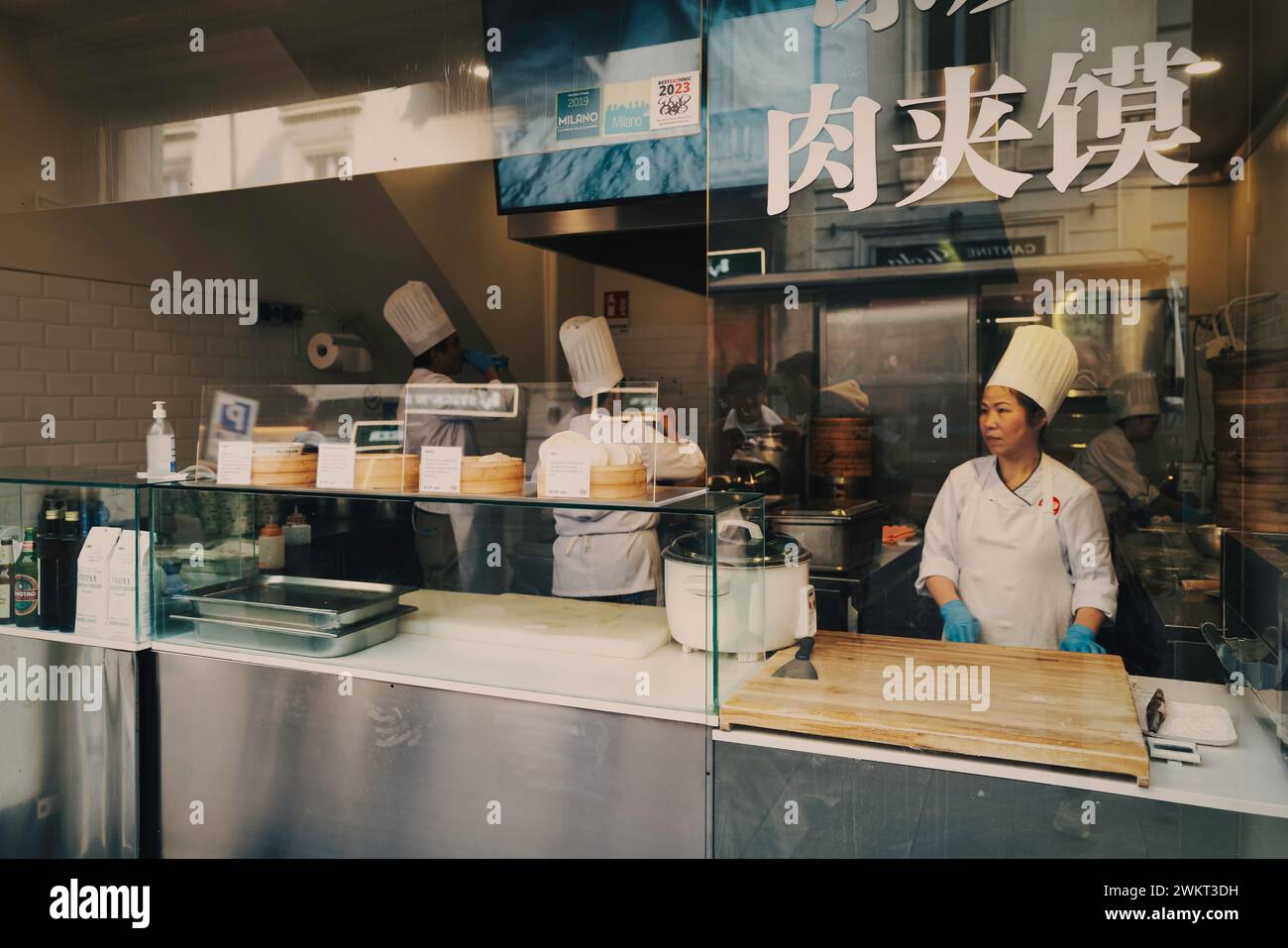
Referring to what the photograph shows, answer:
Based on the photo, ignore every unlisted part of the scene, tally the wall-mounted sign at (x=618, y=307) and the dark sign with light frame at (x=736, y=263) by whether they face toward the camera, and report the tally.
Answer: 2

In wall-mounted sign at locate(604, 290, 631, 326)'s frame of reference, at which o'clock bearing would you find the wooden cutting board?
The wooden cutting board is roughly at 12 o'clock from the wall-mounted sign.

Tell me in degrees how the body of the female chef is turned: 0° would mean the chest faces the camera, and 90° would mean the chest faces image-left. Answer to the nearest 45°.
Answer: approximately 0°

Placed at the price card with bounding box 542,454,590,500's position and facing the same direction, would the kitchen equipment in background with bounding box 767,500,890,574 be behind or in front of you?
behind

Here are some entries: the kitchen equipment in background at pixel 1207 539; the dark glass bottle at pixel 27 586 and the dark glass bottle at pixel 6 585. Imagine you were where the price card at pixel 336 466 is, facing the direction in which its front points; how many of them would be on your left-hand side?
1

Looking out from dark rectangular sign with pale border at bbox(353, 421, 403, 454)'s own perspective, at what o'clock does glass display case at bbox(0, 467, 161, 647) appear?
The glass display case is roughly at 4 o'clock from the dark rectangular sign with pale border.

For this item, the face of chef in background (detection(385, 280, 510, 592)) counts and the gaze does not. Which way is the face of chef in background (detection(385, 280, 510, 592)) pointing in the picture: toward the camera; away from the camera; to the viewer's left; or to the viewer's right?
to the viewer's right

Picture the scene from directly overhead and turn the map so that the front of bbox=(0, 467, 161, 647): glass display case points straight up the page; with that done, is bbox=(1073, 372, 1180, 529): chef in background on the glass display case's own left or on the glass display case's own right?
on the glass display case's own left
